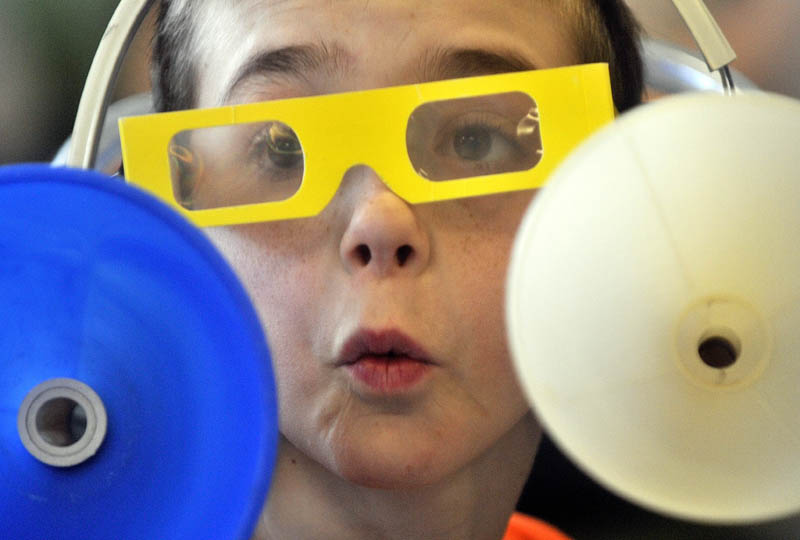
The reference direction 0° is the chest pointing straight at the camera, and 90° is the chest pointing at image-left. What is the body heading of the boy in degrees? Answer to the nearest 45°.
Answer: approximately 0°
